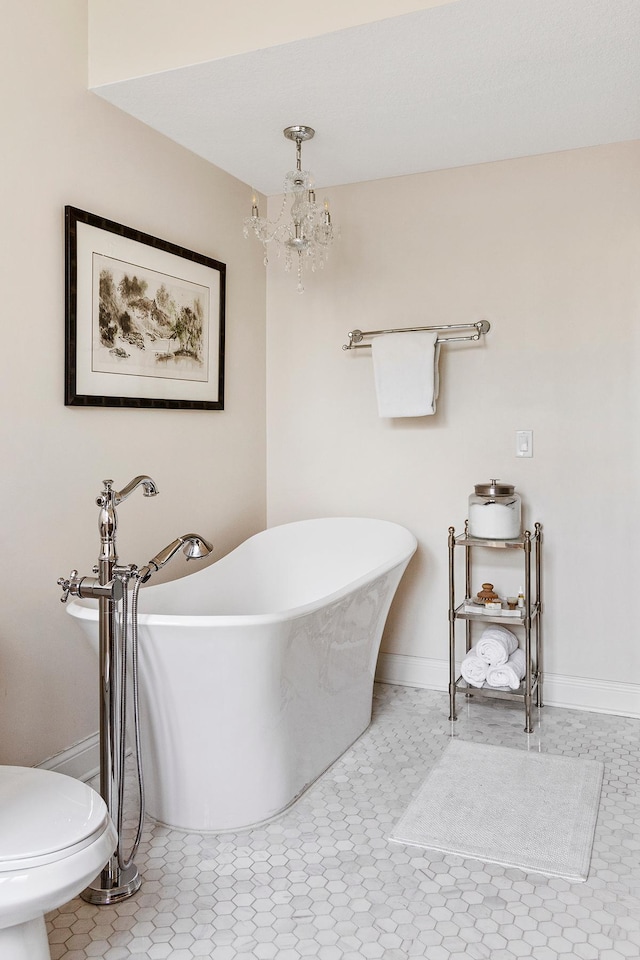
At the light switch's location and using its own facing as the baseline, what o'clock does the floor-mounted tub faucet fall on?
The floor-mounted tub faucet is roughly at 1 o'clock from the light switch.

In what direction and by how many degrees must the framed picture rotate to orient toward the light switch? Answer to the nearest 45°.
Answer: approximately 45° to its left

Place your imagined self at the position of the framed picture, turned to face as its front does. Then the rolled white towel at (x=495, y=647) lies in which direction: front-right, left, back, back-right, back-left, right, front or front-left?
front-left

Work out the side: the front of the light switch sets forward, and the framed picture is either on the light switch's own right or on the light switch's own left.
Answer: on the light switch's own right

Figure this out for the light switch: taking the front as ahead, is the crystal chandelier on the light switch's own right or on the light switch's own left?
on the light switch's own right

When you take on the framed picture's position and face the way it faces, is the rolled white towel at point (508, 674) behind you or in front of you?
in front

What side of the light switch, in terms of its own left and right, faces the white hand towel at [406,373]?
right

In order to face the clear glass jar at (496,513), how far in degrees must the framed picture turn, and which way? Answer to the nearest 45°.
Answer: approximately 45° to its left

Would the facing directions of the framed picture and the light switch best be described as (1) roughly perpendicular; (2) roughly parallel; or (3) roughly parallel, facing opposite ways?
roughly perpendicular

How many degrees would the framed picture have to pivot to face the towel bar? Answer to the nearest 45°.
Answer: approximately 45° to its left

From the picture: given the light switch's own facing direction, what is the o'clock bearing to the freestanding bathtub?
The freestanding bathtub is roughly at 1 o'clock from the light switch.
